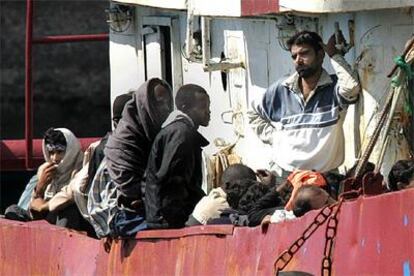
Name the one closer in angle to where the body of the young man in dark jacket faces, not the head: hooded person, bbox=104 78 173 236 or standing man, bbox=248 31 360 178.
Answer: the standing man

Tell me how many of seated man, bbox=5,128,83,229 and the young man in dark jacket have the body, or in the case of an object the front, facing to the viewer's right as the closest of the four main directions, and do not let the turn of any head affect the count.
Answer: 1

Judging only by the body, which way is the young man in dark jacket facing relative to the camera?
to the viewer's right

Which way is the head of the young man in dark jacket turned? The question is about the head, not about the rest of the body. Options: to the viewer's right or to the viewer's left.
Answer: to the viewer's right

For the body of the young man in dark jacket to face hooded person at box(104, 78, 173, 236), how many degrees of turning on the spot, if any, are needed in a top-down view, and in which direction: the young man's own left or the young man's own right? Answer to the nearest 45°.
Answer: approximately 135° to the young man's own left
